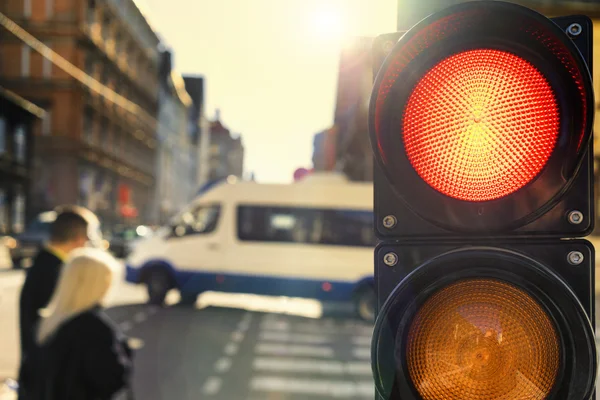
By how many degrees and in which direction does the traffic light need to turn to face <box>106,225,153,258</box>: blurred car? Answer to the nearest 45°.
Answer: approximately 135° to its right

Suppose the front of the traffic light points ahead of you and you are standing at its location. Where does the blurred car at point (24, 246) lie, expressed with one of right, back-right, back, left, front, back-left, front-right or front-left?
back-right

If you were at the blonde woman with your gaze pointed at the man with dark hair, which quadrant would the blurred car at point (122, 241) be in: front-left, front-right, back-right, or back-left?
front-right

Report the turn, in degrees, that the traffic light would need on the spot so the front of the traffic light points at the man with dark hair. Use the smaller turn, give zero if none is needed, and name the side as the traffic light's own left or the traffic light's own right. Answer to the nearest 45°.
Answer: approximately 135° to the traffic light's own right

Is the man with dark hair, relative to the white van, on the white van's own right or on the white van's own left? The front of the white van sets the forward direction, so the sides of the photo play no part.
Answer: on the white van's own left

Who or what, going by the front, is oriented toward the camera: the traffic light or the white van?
the traffic light

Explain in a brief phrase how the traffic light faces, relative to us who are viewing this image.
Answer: facing the viewer

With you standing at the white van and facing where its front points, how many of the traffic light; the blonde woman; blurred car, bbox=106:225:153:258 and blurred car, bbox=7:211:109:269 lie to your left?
2

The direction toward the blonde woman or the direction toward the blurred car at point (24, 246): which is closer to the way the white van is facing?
the blurred car

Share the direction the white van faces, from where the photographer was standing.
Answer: facing to the left of the viewer

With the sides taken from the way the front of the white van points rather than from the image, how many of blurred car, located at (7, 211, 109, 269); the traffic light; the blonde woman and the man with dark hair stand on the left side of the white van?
3

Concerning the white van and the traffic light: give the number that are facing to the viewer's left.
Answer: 1

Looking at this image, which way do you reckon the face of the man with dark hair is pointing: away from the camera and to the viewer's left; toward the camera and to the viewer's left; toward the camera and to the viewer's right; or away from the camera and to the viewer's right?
away from the camera and to the viewer's right

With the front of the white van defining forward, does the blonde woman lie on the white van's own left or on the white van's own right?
on the white van's own left
